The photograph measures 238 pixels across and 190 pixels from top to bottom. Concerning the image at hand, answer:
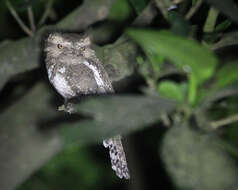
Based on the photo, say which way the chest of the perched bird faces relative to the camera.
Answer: toward the camera

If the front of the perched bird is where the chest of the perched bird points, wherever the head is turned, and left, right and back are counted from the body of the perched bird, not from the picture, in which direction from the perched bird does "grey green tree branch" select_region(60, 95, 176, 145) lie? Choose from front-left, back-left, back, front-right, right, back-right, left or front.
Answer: front

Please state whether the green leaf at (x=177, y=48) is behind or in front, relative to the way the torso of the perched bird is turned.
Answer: in front

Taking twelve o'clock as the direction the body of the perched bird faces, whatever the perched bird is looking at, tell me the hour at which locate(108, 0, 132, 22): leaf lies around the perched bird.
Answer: The leaf is roughly at 8 o'clock from the perched bird.
